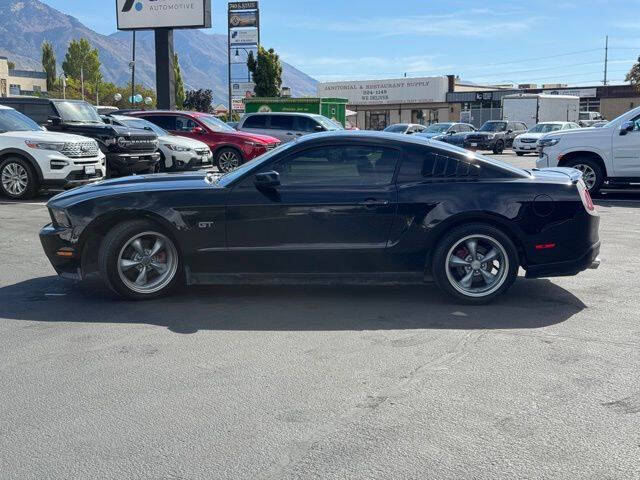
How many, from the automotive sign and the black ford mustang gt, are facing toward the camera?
1

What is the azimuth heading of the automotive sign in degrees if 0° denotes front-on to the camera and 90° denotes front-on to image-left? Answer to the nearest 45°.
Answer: approximately 0°

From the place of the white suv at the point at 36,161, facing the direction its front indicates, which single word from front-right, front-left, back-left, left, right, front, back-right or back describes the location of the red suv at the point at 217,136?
left

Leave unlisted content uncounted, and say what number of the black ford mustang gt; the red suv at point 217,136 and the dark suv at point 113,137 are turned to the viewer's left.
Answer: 1

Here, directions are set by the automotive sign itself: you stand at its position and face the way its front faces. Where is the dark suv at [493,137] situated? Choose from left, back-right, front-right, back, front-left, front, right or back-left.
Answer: left

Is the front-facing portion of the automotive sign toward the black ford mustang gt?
yes

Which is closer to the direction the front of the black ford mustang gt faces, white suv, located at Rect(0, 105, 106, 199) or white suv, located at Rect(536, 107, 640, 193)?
the white suv, located at Rect(0, 105, 106, 199)

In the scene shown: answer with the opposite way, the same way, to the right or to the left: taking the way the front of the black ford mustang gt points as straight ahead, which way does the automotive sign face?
to the left

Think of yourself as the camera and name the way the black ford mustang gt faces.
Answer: facing to the left of the viewer

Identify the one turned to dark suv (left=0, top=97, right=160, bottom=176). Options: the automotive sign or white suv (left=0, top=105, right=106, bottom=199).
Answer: the automotive sign

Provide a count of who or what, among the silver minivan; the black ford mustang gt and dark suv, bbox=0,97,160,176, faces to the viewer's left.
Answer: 1

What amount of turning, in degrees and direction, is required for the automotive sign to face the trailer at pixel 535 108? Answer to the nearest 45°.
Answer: approximately 90° to its left

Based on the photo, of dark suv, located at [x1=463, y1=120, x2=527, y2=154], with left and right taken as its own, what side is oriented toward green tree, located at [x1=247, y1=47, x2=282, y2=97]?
right
